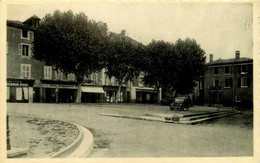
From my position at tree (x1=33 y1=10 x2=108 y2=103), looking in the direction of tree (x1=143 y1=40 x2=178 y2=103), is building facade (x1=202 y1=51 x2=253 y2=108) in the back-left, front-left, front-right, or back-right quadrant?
front-right

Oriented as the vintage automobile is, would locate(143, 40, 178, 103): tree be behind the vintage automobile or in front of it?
behind

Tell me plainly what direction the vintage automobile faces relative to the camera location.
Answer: facing the viewer and to the left of the viewer
